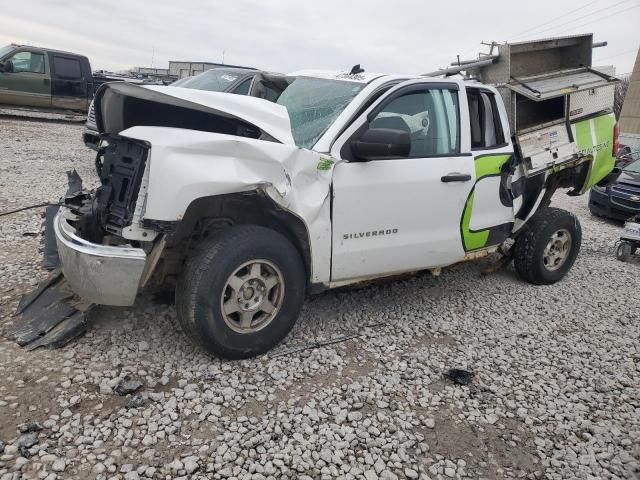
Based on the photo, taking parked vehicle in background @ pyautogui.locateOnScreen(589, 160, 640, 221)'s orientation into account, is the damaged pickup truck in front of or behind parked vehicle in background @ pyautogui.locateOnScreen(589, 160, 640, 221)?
in front

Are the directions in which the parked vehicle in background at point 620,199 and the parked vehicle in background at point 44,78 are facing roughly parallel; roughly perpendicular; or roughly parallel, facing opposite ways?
roughly parallel

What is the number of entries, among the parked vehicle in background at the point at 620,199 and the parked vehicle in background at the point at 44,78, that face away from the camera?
0

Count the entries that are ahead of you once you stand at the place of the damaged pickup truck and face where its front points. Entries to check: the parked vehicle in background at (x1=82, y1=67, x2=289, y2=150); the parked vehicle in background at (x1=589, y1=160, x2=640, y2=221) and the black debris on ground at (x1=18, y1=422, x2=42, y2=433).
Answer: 1

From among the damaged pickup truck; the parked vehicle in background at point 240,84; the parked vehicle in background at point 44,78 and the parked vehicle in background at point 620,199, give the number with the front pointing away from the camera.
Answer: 0

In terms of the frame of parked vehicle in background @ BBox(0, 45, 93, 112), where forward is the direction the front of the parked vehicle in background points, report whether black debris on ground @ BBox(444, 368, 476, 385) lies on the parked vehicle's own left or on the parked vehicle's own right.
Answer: on the parked vehicle's own left

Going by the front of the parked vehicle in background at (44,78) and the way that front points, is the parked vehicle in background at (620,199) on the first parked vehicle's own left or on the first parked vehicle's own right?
on the first parked vehicle's own left

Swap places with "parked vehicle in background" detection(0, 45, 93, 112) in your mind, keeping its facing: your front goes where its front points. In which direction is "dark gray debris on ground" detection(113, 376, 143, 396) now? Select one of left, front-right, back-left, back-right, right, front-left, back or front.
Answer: left

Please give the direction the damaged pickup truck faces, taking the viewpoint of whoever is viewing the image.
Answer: facing the viewer and to the left of the viewer

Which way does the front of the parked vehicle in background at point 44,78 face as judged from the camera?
facing to the left of the viewer

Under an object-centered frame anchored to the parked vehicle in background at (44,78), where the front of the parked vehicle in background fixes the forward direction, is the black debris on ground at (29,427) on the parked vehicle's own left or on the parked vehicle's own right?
on the parked vehicle's own left

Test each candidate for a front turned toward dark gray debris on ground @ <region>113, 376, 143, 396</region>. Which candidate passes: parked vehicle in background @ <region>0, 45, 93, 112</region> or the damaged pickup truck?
the damaged pickup truck

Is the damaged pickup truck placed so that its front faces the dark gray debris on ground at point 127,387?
yes

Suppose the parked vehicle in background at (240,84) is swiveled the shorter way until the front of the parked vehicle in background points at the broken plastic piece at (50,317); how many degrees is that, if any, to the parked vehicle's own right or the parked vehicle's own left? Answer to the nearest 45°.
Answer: approximately 45° to the parked vehicle's own left

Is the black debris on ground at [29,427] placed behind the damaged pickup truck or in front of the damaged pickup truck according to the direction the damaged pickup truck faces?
in front
